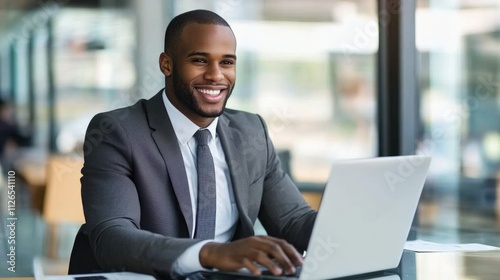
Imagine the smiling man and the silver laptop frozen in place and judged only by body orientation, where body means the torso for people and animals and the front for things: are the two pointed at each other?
yes

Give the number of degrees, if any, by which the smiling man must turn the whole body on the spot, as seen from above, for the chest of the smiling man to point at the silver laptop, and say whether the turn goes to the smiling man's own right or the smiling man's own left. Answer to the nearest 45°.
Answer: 0° — they already face it

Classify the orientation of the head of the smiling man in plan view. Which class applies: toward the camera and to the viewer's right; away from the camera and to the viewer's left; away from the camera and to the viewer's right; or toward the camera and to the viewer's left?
toward the camera and to the viewer's right

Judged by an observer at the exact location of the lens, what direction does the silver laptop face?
facing away from the viewer and to the left of the viewer

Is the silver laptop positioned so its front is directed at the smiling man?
yes

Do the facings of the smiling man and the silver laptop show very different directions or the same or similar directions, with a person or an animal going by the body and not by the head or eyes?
very different directions
